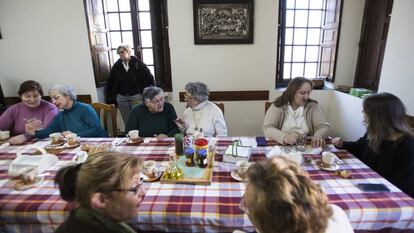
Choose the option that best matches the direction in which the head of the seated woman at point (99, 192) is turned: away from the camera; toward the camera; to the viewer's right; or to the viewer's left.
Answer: to the viewer's right

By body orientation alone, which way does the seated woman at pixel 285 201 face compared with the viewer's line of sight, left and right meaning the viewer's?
facing away from the viewer and to the left of the viewer

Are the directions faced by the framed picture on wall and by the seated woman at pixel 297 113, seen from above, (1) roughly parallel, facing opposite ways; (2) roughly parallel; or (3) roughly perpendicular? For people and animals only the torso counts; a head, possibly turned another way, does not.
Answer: roughly parallel

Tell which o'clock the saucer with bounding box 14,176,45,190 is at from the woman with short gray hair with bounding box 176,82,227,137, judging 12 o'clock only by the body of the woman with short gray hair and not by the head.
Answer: The saucer is roughly at 12 o'clock from the woman with short gray hair.

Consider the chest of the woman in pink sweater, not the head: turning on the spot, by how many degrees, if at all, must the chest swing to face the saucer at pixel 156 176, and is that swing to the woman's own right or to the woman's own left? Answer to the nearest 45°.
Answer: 0° — they already face it

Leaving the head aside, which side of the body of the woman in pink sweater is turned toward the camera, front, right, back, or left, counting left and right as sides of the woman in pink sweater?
front

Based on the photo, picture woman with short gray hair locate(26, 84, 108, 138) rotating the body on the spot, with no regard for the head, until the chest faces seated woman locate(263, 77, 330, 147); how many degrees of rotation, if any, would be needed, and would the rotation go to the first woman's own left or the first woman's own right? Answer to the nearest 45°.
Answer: approximately 90° to the first woman's own left

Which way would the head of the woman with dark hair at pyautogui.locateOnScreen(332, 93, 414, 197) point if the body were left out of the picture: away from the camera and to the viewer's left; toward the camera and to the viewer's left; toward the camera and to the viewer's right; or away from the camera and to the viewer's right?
away from the camera and to the viewer's left

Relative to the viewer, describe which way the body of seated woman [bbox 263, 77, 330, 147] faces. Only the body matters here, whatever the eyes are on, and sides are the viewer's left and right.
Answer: facing the viewer

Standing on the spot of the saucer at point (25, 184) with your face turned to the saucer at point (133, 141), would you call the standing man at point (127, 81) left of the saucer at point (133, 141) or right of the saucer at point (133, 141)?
left

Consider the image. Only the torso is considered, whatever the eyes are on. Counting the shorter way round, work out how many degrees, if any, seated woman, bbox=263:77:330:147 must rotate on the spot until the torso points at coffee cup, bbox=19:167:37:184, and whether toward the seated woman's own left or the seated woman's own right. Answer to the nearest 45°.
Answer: approximately 45° to the seated woman's own right

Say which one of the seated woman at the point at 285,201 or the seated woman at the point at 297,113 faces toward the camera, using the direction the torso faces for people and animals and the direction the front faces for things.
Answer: the seated woman at the point at 297,113

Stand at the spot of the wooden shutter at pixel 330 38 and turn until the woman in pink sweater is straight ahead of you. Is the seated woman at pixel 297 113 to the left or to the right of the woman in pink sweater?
left

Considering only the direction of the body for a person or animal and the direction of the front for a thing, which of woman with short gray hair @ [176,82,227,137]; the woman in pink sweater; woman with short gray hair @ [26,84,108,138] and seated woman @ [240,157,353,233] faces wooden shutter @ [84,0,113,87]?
the seated woman

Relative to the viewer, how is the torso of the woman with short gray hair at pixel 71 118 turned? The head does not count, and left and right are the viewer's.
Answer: facing the viewer and to the left of the viewer

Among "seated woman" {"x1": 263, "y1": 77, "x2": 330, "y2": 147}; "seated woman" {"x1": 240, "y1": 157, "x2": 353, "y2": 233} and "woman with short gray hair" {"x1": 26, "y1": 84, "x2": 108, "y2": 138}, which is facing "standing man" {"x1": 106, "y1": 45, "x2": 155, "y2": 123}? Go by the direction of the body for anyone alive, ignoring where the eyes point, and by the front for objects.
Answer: "seated woman" {"x1": 240, "y1": 157, "x2": 353, "y2": 233}
